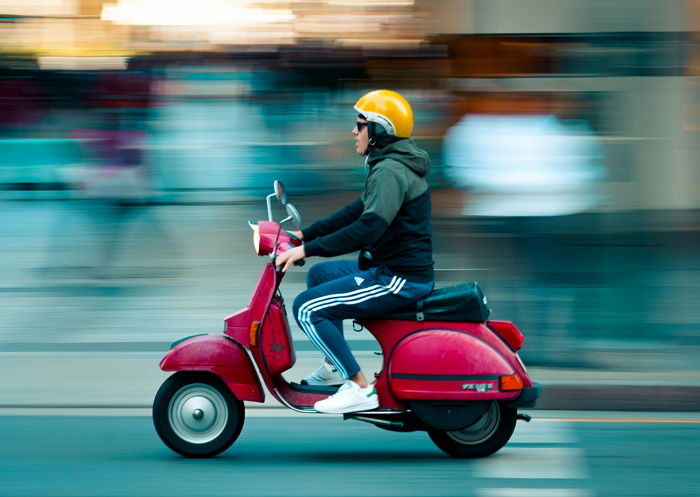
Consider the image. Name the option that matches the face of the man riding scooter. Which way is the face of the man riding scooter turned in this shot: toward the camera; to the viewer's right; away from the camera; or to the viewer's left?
to the viewer's left

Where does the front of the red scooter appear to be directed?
to the viewer's left

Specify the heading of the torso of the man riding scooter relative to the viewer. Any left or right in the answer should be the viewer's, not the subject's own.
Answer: facing to the left of the viewer
